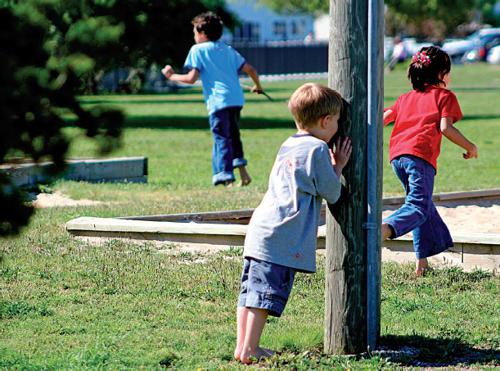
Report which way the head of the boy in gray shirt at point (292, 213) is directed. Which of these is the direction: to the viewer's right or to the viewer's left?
to the viewer's right

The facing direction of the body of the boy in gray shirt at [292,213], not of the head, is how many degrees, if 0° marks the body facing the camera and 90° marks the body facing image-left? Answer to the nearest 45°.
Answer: approximately 225°

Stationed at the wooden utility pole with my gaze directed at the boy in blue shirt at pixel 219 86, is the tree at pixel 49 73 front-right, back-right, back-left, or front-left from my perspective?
back-left

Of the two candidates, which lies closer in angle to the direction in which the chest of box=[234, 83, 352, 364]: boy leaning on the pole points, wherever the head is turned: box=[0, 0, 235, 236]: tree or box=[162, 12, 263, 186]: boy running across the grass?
the boy running across the grass

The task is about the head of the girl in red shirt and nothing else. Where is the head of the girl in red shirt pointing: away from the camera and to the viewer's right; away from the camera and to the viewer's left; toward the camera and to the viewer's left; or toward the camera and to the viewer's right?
away from the camera and to the viewer's right

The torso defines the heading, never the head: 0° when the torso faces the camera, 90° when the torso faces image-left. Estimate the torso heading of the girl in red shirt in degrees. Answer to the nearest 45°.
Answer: approximately 225°

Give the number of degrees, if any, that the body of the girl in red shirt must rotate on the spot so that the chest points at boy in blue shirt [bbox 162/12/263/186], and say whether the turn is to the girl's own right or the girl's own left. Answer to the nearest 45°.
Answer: approximately 90° to the girl's own left

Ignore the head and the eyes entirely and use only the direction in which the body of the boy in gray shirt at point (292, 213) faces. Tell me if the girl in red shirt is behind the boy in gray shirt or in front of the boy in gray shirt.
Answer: in front
